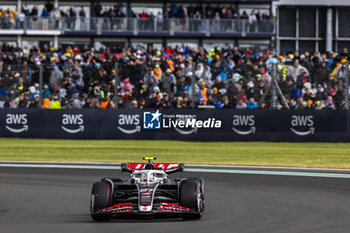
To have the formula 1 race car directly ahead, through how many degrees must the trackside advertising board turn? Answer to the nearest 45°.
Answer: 0° — it already faces it

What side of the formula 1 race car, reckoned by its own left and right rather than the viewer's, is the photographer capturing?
front

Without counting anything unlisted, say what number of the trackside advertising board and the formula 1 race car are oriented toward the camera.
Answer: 2

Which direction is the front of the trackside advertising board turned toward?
toward the camera

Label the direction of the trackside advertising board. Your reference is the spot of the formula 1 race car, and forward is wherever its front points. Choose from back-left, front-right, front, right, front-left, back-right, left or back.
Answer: back

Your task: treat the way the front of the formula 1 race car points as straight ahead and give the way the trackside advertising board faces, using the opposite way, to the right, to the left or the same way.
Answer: the same way
